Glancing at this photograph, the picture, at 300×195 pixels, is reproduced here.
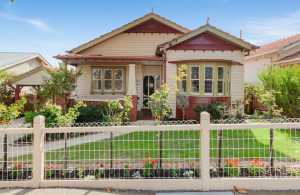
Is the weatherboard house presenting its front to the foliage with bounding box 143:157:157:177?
yes

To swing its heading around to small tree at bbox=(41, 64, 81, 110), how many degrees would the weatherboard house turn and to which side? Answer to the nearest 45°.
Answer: approximately 90° to its right

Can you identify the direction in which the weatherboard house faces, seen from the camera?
facing the viewer

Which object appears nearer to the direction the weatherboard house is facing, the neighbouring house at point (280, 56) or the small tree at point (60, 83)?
the small tree

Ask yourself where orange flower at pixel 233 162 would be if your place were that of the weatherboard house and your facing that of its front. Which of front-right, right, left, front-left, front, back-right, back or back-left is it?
front

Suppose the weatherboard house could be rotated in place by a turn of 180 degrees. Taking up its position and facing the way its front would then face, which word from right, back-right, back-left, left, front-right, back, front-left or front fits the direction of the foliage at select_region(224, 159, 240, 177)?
back

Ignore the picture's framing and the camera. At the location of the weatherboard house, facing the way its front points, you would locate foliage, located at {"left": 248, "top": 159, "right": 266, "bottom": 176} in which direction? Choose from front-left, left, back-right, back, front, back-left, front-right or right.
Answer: front

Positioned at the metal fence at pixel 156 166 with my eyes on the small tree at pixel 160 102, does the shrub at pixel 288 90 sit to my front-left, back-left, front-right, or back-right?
front-right

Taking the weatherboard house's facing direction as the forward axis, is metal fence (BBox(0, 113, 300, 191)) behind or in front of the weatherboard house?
in front

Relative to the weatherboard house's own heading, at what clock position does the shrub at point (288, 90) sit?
The shrub is roughly at 10 o'clock from the weatherboard house.

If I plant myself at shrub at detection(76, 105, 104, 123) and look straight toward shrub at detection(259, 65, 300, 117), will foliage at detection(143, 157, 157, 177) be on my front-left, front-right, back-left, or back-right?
front-right

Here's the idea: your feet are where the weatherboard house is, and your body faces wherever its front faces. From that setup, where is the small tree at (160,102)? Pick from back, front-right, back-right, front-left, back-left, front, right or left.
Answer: front

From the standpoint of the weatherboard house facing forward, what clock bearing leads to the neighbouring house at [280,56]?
The neighbouring house is roughly at 8 o'clock from the weatherboard house.

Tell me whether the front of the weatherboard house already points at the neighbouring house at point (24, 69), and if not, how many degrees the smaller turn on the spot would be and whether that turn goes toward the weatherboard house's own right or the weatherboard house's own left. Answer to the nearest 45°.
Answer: approximately 135° to the weatherboard house's own right
